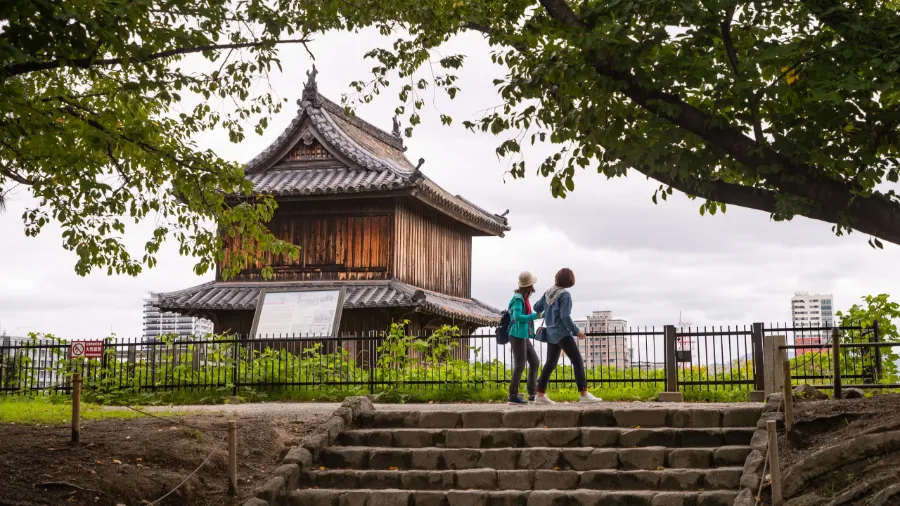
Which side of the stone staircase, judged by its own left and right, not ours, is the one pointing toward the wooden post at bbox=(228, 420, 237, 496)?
right

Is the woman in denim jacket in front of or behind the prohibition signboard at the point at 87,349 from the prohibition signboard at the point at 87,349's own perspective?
in front

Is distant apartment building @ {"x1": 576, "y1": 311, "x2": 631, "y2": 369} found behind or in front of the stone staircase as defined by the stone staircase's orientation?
behind

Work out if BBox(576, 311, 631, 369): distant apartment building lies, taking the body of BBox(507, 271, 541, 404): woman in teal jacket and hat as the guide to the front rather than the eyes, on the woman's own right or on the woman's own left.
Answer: on the woman's own left

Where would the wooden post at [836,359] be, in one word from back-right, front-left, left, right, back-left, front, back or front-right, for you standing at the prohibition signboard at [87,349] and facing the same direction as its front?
front-left

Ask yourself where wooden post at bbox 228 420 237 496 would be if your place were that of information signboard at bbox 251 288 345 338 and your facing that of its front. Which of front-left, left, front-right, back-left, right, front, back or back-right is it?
front

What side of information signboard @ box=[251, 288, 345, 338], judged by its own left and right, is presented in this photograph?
front

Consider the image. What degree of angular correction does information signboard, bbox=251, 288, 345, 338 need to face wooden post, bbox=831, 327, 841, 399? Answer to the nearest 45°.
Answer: approximately 45° to its left

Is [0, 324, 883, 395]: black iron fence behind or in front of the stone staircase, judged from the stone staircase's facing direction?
behind

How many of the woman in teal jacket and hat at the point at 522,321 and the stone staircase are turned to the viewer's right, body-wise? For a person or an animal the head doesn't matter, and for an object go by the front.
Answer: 1

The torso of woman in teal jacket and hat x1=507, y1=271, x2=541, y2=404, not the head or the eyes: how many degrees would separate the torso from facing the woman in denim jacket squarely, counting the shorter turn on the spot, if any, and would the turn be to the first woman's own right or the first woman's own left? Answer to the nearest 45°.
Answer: approximately 45° to the first woman's own right

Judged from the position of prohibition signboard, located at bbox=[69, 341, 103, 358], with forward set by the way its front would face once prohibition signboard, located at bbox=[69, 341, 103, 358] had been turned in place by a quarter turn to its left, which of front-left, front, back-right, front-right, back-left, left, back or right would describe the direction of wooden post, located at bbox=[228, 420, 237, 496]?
right

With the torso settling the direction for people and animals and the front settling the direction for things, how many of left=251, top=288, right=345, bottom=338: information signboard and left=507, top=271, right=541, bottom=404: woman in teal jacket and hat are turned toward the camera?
1

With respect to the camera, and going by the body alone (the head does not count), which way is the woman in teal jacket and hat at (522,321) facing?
to the viewer's right

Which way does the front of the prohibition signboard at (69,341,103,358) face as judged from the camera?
facing the viewer

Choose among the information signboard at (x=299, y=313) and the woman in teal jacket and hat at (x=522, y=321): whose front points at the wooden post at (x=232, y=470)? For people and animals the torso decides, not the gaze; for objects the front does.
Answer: the information signboard
